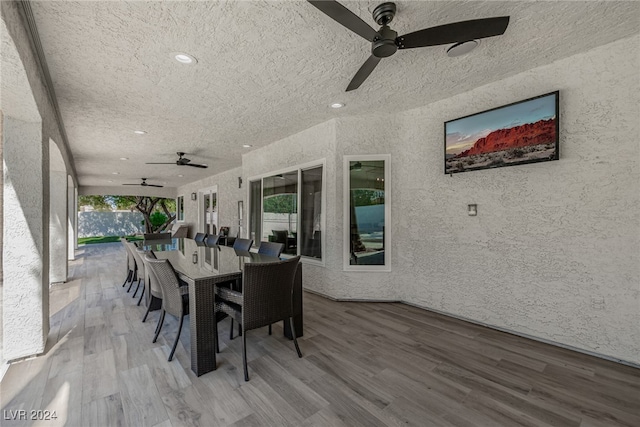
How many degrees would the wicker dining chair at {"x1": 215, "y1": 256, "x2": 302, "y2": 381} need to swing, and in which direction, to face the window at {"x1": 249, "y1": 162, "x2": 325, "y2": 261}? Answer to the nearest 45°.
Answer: approximately 45° to its right

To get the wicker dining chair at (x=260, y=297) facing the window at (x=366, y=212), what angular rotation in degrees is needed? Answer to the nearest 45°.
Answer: approximately 90° to its right

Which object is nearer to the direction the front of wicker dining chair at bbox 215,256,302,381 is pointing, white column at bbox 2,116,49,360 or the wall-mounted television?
the white column

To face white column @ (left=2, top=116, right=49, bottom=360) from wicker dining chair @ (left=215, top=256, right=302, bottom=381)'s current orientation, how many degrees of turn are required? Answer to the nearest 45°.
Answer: approximately 45° to its left

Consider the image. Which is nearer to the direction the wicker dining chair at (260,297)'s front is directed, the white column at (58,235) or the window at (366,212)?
the white column

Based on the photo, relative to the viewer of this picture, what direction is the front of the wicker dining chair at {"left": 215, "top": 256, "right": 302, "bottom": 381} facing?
facing away from the viewer and to the left of the viewer

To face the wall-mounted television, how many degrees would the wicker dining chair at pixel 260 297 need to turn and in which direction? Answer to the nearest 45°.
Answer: approximately 135° to its right

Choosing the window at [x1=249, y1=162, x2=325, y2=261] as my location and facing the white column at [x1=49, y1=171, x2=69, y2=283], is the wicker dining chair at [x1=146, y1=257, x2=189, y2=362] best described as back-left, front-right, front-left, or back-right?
front-left

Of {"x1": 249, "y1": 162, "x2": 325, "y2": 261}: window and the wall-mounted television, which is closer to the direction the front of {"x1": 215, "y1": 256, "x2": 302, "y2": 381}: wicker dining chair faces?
the window
